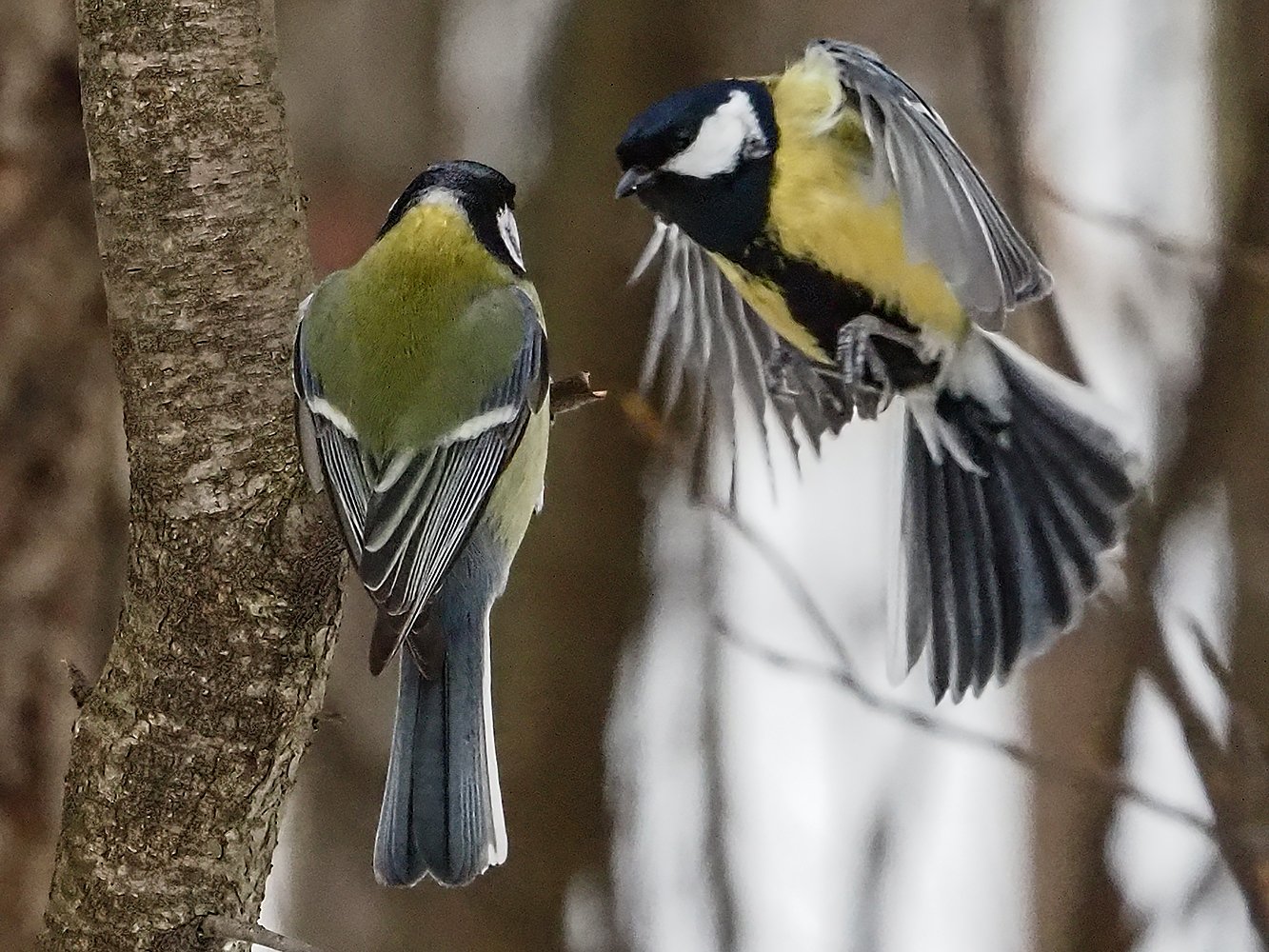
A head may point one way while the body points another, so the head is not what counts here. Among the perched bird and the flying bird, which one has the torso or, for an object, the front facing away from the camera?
the perched bird

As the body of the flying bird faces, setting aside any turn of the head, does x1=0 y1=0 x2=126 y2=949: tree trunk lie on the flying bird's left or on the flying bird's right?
on the flying bird's right

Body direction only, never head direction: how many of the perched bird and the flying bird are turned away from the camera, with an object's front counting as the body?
1

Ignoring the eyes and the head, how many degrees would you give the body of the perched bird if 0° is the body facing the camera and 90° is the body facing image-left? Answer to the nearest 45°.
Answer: approximately 180°
